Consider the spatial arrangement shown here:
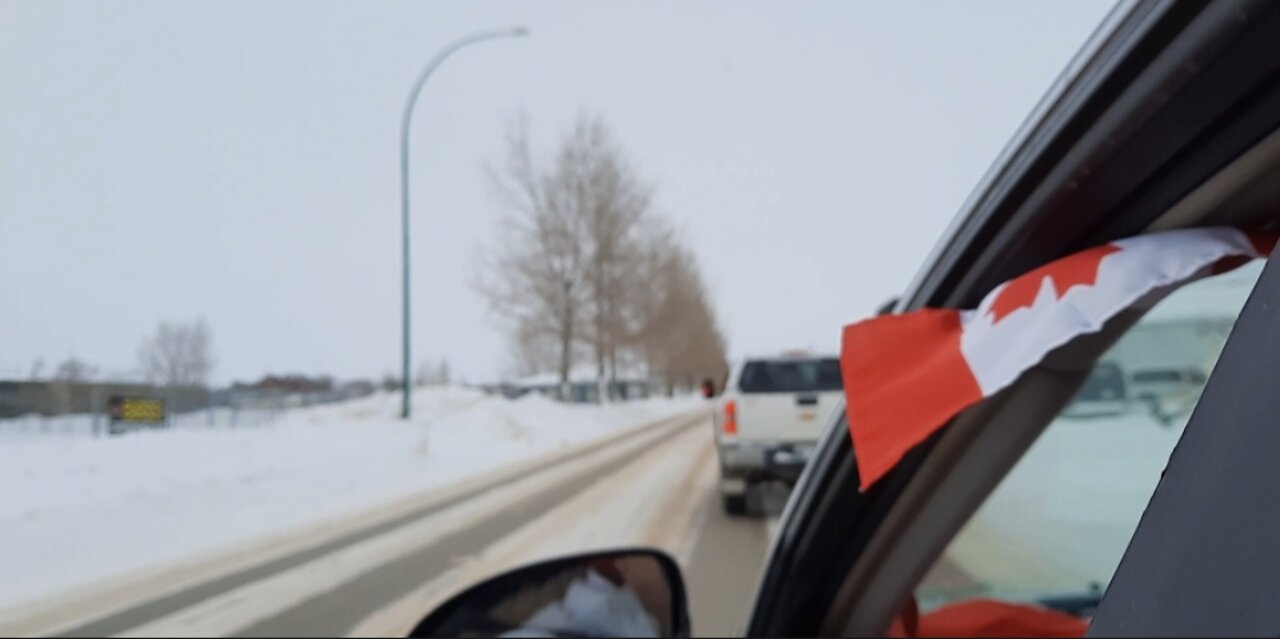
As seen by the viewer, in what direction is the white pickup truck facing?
away from the camera

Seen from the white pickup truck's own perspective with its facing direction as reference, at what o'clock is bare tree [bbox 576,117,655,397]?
The bare tree is roughly at 11 o'clock from the white pickup truck.

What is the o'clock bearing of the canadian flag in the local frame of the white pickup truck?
The canadian flag is roughly at 6 o'clock from the white pickup truck.
